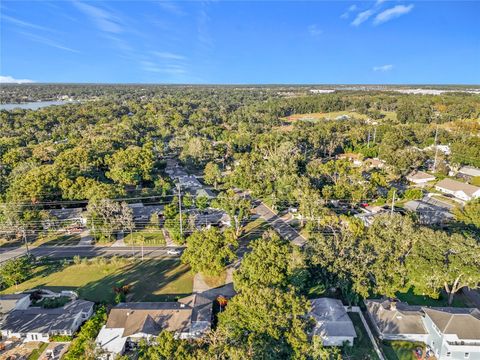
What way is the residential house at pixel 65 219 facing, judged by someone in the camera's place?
facing the viewer

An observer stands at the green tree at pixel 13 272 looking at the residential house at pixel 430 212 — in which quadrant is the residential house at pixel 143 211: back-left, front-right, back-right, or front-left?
front-left

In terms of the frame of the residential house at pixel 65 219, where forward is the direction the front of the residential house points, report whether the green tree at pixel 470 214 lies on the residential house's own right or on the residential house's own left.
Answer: on the residential house's own left

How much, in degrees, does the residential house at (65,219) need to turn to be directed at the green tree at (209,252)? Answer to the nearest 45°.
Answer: approximately 45° to its left

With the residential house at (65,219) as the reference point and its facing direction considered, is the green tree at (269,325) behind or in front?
in front

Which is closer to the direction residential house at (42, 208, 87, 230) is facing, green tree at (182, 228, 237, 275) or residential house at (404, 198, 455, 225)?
the green tree

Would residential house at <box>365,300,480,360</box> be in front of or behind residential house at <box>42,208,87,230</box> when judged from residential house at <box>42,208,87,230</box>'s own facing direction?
in front

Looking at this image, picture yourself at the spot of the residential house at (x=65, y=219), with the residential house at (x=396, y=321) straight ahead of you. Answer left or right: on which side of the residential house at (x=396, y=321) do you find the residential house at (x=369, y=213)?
left

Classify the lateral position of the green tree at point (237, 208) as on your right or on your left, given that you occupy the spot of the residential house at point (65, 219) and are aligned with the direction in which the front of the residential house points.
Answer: on your left

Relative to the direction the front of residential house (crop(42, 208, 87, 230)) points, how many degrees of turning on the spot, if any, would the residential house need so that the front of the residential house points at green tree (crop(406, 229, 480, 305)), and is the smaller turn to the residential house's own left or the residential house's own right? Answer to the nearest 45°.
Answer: approximately 45° to the residential house's own left

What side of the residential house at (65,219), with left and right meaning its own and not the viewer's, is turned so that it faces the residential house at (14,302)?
front

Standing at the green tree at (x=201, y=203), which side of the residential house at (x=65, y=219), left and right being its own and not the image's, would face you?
left

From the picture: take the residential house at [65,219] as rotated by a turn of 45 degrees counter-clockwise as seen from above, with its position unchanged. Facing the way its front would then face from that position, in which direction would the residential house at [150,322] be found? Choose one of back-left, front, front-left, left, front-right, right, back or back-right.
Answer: front-right
